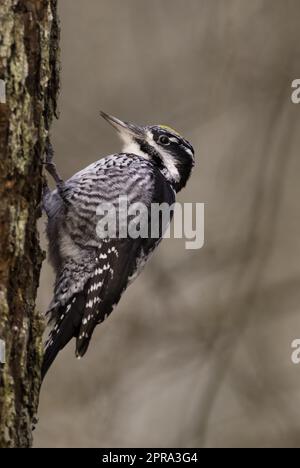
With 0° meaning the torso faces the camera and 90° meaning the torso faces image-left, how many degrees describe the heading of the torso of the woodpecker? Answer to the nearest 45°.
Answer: approximately 90°
